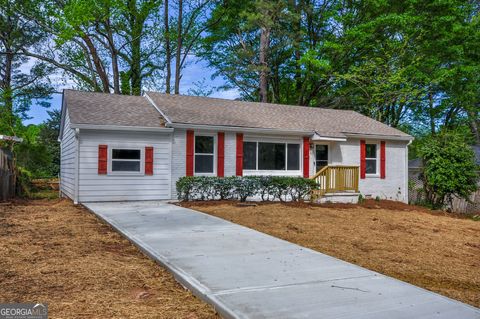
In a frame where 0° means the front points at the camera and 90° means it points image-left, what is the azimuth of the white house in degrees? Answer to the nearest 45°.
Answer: approximately 0°

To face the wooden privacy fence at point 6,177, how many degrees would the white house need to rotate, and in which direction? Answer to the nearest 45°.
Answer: approximately 90° to its right

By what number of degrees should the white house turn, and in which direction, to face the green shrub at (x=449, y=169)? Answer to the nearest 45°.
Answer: approximately 90° to its left
